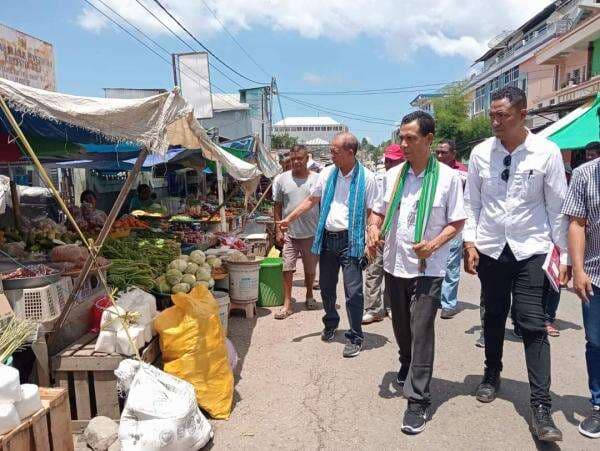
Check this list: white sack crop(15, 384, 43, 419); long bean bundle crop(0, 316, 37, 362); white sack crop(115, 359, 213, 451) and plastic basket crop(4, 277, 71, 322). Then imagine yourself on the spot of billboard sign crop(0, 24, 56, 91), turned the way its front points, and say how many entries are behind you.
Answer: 0

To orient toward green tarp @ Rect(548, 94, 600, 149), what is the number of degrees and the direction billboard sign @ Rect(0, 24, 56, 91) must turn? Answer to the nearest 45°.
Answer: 0° — it already faces it

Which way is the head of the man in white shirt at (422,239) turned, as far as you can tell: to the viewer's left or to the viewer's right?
to the viewer's left

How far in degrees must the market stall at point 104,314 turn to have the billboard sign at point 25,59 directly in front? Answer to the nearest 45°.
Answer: approximately 135° to its left

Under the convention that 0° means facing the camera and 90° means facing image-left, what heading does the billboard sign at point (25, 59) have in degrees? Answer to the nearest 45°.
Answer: approximately 315°

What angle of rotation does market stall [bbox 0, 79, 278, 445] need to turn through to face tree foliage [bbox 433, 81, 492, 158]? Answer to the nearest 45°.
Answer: approximately 90° to its left

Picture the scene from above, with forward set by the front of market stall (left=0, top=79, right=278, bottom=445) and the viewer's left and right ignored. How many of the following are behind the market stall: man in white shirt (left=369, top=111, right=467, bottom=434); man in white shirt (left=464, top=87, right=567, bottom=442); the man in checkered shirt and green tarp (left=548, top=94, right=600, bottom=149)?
0

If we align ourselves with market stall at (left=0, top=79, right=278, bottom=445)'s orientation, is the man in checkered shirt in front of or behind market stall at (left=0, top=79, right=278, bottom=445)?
in front

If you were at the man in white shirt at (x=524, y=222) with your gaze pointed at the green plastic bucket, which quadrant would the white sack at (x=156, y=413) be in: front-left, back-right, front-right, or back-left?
front-left

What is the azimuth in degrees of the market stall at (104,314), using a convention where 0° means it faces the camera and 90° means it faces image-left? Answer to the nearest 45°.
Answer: approximately 315°

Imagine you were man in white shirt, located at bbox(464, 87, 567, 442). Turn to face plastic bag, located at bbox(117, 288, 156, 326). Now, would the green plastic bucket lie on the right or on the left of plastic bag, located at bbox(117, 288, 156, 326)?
right

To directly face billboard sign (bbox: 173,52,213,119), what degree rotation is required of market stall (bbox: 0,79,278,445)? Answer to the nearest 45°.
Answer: approximately 135° to its left

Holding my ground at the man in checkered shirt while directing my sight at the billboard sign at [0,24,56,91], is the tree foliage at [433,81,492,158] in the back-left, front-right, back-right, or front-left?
front-right

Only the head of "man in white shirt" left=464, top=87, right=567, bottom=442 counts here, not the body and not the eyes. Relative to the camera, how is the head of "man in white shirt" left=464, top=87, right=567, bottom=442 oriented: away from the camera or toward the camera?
toward the camera

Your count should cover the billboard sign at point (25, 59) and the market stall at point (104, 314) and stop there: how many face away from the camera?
0
